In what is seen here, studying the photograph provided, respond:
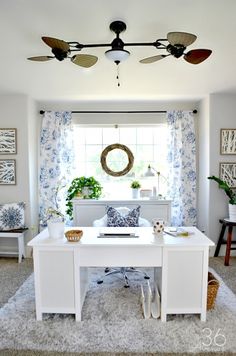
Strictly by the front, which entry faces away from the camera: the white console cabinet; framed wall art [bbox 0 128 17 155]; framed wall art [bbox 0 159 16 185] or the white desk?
the white desk

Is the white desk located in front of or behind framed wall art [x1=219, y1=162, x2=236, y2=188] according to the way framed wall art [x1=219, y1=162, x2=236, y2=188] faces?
in front

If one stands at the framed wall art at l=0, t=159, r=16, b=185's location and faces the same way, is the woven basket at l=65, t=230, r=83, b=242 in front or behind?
in front

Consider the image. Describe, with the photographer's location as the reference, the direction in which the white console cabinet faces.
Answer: facing the viewer

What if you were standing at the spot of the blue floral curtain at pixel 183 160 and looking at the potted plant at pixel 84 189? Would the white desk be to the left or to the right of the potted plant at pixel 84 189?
left

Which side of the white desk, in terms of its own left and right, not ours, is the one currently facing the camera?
back

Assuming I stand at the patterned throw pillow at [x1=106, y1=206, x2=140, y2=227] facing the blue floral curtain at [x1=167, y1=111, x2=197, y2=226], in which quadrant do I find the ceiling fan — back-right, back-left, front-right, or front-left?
back-right

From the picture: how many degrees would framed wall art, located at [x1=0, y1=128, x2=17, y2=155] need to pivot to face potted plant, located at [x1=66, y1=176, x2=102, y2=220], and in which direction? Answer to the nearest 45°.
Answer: approximately 90° to its left

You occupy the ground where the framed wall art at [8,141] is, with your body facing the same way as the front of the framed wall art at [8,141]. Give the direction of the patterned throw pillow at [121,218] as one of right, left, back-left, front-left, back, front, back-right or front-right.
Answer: front-left
